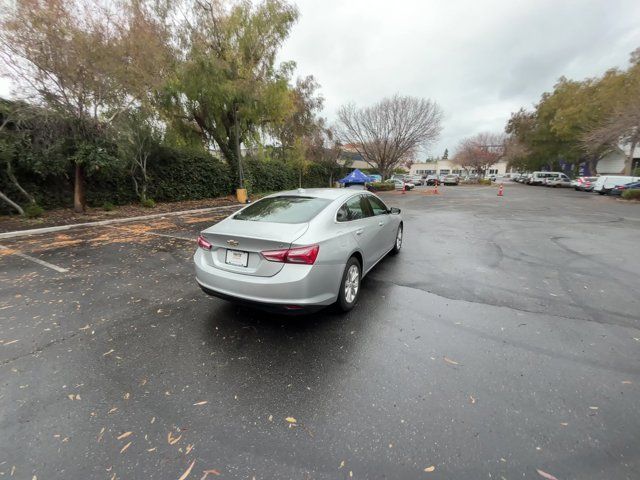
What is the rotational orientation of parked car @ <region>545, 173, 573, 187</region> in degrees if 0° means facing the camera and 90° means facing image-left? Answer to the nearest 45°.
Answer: approximately 45°

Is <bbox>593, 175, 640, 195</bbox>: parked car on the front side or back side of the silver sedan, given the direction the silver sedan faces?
on the front side

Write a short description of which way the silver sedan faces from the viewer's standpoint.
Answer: facing away from the viewer and to the right of the viewer

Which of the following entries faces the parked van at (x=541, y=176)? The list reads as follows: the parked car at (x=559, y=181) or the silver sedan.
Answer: the silver sedan

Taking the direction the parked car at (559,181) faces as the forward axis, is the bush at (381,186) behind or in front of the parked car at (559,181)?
behind

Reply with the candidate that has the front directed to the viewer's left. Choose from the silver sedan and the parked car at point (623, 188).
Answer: the parked car

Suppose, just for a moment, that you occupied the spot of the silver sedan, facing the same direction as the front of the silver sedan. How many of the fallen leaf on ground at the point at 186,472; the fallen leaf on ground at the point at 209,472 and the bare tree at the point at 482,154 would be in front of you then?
1
